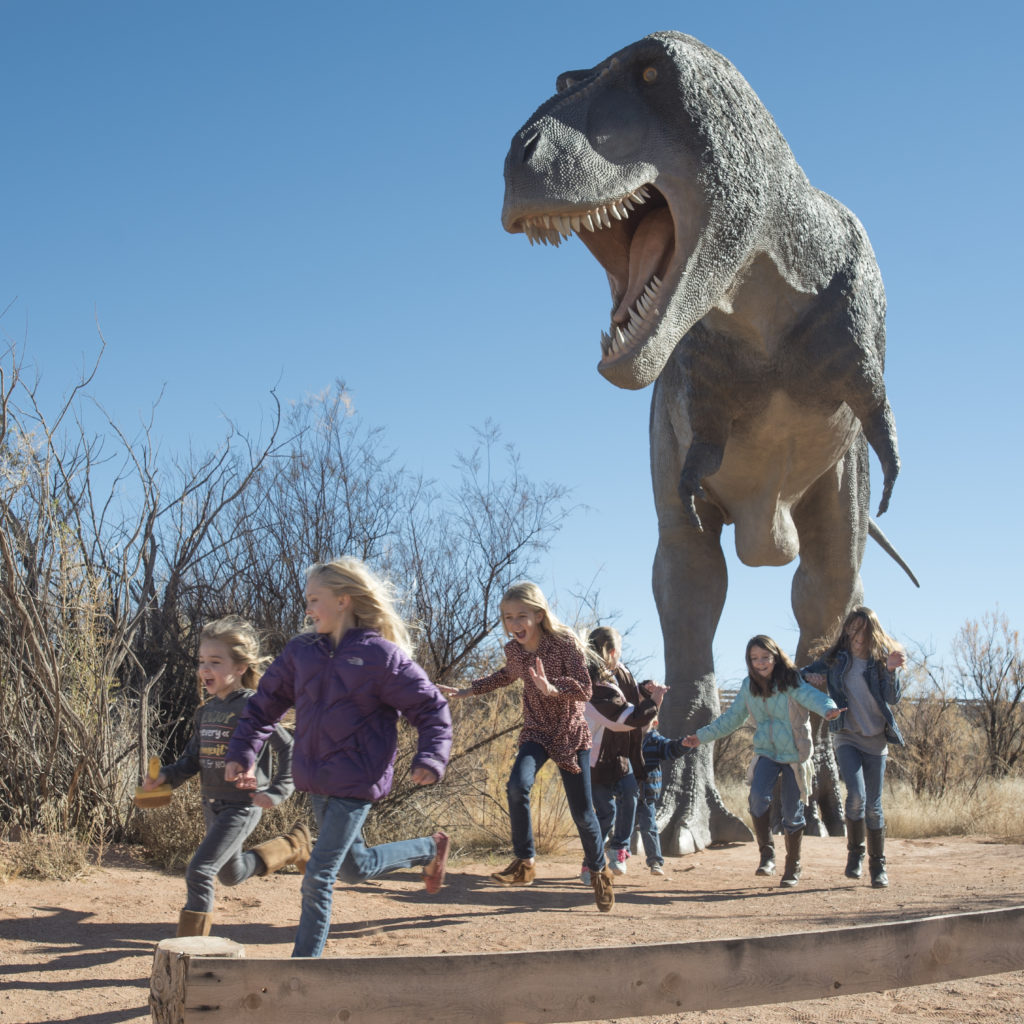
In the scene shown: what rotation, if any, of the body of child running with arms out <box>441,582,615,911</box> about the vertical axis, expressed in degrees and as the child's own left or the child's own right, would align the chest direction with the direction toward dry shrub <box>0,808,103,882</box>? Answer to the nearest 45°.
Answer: approximately 45° to the child's own right

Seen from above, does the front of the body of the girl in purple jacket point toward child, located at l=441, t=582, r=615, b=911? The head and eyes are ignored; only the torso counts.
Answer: no

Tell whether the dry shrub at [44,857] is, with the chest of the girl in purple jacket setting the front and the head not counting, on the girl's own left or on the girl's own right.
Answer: on the girl's own right

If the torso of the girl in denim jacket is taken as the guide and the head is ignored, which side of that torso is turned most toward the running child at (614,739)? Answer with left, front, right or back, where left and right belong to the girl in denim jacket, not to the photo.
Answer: right

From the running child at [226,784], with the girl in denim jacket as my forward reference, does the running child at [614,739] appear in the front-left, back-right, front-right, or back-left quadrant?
front-left

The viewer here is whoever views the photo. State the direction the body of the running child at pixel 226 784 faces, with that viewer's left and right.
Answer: facing the viewer and to the left of the viewer

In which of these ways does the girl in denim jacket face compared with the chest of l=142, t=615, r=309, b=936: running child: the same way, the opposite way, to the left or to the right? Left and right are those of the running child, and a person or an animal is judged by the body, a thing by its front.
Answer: the same way

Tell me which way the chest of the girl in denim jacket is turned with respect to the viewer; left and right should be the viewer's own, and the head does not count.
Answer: facing the viewer

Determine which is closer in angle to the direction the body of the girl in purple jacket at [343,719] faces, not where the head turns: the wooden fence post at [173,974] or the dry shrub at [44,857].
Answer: the wooden fence post

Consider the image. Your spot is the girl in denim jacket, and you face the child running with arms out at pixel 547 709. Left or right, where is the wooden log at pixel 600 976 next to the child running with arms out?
left

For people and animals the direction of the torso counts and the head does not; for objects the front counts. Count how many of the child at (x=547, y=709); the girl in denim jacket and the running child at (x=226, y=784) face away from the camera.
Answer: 0

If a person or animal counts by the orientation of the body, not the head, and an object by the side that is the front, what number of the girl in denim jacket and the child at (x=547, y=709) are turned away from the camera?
0

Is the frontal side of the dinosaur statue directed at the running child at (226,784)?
yes

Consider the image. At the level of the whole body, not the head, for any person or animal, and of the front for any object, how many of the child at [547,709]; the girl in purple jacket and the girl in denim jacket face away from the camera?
0

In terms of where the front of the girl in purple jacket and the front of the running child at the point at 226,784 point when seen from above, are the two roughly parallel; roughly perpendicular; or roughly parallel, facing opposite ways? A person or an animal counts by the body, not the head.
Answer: roughly parallel

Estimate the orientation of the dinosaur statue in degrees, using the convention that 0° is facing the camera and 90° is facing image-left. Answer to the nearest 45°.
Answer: approximately 45°

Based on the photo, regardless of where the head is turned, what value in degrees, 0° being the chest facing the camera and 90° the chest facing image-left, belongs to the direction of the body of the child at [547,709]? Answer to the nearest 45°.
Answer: approximately 45°

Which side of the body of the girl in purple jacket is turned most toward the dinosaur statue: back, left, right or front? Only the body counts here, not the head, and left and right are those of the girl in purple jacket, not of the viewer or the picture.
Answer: back

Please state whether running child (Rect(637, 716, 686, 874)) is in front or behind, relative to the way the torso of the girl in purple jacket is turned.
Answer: behind

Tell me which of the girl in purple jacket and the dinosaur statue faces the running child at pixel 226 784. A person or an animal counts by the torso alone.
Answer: the dinosaur statue
